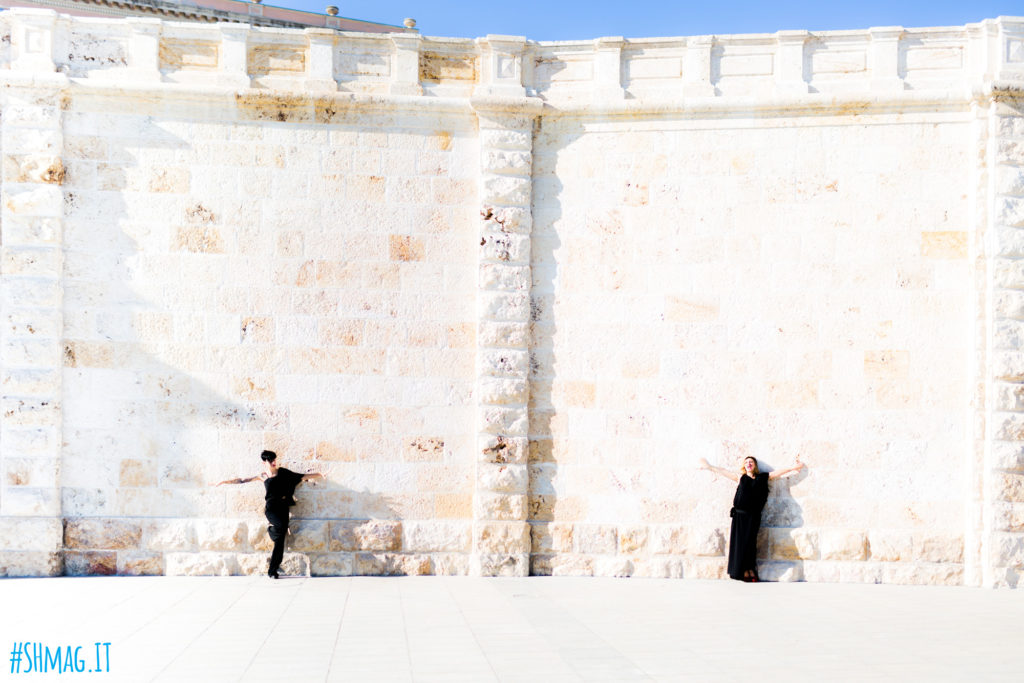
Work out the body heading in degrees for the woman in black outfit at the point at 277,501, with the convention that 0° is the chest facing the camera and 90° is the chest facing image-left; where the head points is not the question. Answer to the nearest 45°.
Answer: approximately 0°

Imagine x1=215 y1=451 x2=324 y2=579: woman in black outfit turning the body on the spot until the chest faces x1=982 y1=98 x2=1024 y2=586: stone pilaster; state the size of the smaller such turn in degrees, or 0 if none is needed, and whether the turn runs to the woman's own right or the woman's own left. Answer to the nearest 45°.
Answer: approximately 90° to the woman's own left

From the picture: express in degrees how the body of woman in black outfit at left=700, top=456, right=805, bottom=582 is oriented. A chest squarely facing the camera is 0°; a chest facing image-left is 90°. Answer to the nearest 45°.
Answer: approximately 0°

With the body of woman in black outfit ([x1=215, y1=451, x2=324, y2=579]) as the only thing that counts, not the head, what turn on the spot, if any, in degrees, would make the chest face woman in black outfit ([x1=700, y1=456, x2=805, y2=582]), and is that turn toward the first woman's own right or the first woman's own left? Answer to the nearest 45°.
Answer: approximately 90° to the first woman's own left

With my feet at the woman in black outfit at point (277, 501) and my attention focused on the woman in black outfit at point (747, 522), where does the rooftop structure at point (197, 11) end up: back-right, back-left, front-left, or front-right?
back-left

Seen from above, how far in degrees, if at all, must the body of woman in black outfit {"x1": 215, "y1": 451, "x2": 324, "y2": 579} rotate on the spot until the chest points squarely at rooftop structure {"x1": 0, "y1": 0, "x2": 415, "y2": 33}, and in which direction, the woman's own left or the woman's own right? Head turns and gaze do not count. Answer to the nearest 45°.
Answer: approximately 180°

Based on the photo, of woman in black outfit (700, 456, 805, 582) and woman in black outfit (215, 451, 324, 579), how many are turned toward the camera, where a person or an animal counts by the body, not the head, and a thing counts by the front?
2

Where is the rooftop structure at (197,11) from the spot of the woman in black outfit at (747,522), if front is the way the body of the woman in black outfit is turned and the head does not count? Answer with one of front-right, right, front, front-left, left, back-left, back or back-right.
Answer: back-right

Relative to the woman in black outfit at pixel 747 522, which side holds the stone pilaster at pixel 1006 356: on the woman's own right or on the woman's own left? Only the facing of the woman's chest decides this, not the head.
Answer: on the woman's own left

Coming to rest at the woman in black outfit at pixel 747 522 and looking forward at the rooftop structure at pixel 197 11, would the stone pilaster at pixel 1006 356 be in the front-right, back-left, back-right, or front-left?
back-right
